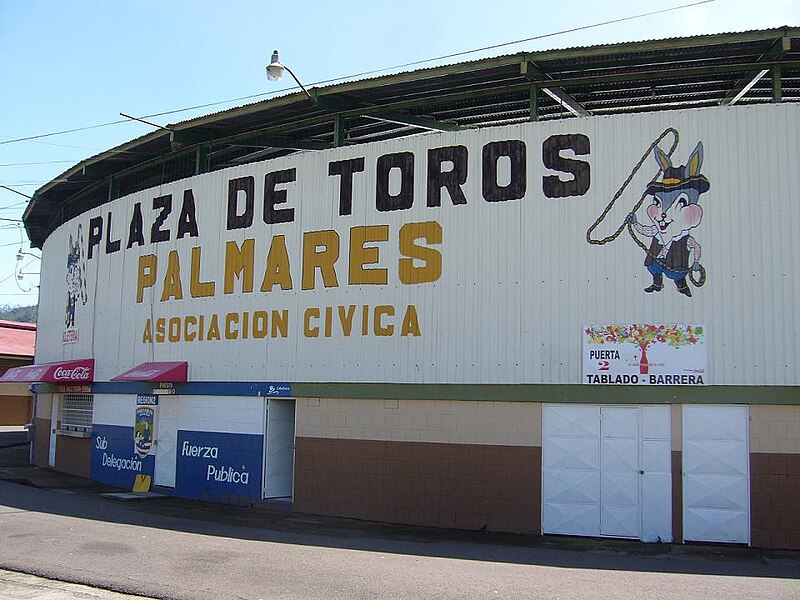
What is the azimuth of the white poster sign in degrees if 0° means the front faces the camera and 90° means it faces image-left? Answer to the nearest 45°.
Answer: approximately 0°

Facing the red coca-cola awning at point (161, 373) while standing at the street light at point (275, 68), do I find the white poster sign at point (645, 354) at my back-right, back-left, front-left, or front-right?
back-right

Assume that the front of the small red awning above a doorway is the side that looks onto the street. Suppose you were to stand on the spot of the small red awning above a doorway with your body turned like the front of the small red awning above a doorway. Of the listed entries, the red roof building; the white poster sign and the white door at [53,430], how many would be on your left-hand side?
1

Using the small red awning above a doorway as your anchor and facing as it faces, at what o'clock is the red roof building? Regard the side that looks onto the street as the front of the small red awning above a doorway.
The red roof building is roughly at 4 o'clock from the small red awning above a doorway.

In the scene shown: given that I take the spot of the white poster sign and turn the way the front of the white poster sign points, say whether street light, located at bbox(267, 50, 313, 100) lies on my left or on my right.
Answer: on my right

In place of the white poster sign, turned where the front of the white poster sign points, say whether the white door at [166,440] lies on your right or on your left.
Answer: on your right

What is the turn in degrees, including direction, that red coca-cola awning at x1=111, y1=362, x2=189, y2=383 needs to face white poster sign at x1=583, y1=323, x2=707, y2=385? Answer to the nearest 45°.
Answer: approximately 90° to its left
